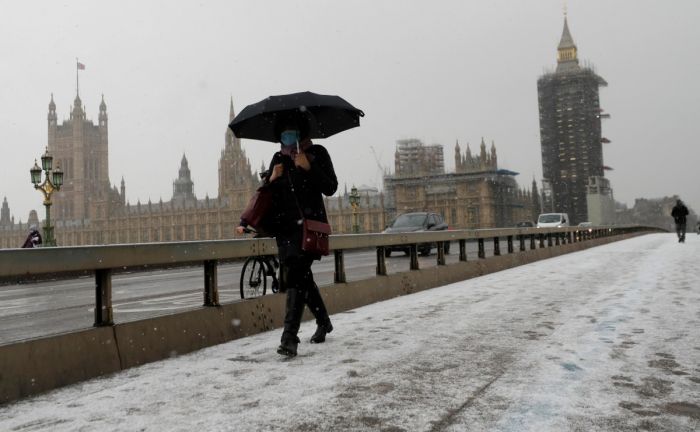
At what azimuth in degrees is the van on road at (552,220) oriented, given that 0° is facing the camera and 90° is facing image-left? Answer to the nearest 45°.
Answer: approximately 45°

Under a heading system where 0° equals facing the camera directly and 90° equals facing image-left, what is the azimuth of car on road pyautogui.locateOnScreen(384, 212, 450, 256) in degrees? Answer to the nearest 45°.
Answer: approximately 45°

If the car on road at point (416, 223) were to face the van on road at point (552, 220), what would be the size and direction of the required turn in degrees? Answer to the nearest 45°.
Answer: approximately 180°

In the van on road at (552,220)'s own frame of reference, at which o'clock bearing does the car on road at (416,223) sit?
the car on road at (416,223) is roughly at 11 o'clock from the van on road at (552,220).

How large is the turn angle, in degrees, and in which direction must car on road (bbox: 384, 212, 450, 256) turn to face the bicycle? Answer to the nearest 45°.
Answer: approximately 45° to its left

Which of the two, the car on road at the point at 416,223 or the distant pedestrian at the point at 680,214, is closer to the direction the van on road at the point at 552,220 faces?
the car on road

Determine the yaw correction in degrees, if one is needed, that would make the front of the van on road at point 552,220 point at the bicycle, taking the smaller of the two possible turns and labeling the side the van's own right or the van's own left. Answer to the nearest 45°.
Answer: approximately 45° to the van's own left
